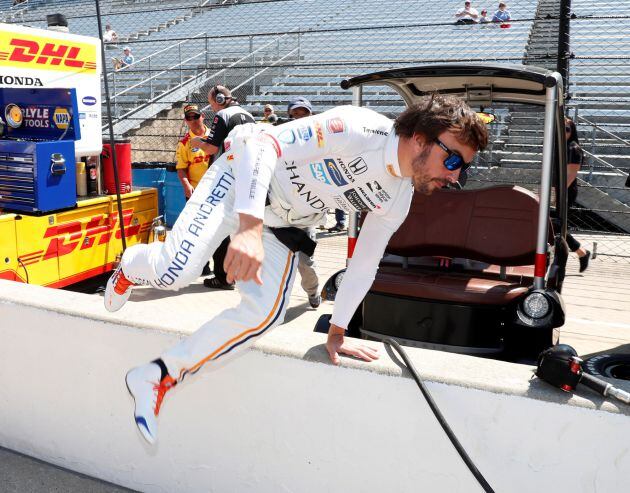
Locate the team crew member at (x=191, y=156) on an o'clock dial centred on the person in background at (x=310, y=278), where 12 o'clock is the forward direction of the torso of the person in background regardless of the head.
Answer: The team crew member is roughly at 5 o'clock from the person in background.

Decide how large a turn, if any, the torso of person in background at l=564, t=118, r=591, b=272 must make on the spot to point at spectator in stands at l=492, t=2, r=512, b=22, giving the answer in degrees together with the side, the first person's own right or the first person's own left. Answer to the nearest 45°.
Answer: approximately 90° to the first person's own right

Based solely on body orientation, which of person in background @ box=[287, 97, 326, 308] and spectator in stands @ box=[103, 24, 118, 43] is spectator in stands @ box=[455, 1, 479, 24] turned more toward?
the person in background

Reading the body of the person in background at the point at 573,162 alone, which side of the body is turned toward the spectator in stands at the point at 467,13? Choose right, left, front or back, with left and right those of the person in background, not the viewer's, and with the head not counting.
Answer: right

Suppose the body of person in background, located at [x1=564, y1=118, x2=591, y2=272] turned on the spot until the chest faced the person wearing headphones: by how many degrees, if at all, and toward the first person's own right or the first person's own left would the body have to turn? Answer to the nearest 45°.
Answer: approximately 45° to the first person's own left

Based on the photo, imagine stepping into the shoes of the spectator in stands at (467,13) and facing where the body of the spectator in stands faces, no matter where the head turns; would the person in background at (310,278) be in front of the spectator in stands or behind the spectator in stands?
in front

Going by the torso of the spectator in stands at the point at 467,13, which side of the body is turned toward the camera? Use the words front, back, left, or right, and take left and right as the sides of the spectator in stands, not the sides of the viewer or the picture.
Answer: front

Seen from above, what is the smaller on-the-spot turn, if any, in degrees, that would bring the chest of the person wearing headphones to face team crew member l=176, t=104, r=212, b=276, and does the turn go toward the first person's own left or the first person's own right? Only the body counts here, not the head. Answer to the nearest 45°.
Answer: approximately 90° to the first person's own right

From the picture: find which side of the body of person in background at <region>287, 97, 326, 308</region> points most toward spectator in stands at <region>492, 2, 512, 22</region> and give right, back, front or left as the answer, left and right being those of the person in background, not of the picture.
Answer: back

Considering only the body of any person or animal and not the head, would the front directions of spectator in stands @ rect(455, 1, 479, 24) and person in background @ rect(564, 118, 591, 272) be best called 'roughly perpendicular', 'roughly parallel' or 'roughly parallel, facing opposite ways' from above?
roughly perpendicular

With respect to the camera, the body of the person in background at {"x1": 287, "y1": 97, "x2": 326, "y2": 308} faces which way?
toward the camera

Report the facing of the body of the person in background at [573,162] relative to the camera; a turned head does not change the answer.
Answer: to the viewer's left
